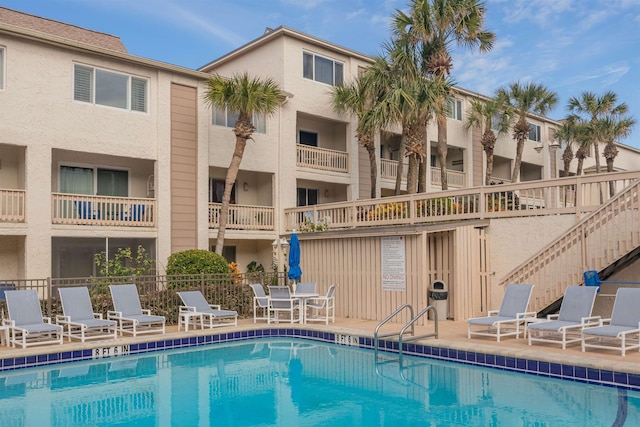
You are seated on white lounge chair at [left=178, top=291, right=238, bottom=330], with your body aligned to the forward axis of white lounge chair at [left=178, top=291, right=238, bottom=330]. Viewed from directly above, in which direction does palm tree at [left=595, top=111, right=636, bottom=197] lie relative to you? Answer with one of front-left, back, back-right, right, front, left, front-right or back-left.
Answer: left

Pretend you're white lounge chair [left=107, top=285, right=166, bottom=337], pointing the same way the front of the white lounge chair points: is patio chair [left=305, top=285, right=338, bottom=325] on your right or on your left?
on your left

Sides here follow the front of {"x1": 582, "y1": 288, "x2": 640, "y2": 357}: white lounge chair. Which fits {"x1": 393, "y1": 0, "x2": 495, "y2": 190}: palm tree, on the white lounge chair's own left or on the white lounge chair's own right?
on the white lounge chair's own right

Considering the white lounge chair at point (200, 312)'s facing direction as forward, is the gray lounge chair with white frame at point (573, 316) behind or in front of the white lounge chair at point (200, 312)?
in front

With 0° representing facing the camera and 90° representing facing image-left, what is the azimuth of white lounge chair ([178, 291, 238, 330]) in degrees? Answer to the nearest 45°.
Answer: approximately 315°

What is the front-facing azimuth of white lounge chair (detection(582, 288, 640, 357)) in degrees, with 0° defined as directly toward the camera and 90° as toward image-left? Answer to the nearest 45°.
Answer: approximately 45°

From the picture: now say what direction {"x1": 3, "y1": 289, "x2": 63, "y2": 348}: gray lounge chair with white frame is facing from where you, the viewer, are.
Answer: facing the viewer and to the right of the viewer

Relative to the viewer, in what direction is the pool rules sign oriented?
toward the camera

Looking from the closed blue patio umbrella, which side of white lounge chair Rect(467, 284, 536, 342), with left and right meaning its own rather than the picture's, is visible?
right

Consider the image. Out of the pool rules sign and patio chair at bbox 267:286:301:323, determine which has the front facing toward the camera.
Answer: the pool rules sign

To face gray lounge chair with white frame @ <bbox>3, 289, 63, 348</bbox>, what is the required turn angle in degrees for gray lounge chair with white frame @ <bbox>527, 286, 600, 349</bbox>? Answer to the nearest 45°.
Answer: approximately 45° to its right

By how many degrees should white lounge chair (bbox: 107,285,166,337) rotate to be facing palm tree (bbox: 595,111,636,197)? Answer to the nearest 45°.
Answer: approximately 90° to its left

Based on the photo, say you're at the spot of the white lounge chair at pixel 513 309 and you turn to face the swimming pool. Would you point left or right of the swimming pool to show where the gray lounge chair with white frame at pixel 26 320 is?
right

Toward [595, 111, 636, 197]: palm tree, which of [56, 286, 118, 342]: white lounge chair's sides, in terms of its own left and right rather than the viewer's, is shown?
left
